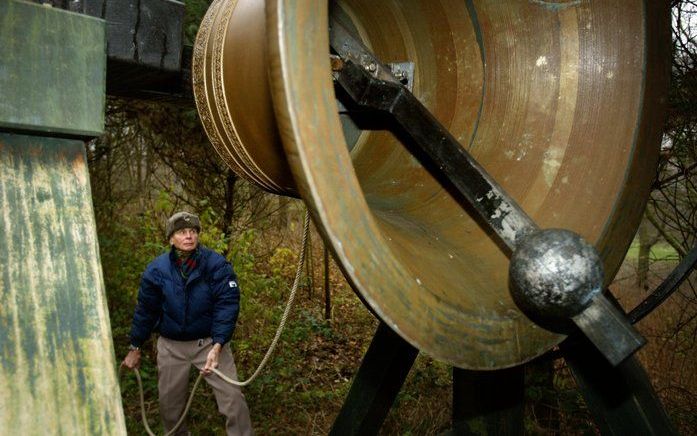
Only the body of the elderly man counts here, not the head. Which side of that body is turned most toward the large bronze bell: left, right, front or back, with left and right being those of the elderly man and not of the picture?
front

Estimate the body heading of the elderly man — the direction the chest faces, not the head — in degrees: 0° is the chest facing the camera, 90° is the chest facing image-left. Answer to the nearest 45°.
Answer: approximately 0°

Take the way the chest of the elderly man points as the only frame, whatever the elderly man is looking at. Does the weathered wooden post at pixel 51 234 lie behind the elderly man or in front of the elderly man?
in front

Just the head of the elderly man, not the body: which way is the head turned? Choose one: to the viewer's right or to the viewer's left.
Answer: to the viewer's right
